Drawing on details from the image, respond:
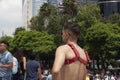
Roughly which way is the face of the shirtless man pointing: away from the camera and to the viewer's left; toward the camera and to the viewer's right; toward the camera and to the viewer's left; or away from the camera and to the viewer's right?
away from the camera and to the viewer's left

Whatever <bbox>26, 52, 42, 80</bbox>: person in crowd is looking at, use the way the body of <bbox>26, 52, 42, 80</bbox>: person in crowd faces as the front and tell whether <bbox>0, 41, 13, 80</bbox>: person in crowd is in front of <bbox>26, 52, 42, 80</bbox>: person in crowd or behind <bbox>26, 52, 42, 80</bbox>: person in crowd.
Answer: behind

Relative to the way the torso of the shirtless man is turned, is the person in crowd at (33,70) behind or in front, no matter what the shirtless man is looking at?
in front

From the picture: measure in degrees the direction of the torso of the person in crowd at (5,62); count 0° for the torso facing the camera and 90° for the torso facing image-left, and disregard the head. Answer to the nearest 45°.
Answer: approximately 45°

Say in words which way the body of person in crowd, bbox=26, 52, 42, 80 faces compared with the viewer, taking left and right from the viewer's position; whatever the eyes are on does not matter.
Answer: facing away from the viewer

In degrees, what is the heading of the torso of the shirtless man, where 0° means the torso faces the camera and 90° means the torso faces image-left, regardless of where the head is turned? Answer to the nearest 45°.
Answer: approximately 135°

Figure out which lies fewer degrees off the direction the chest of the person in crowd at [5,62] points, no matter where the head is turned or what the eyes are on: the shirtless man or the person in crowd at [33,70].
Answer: the shirtless man
